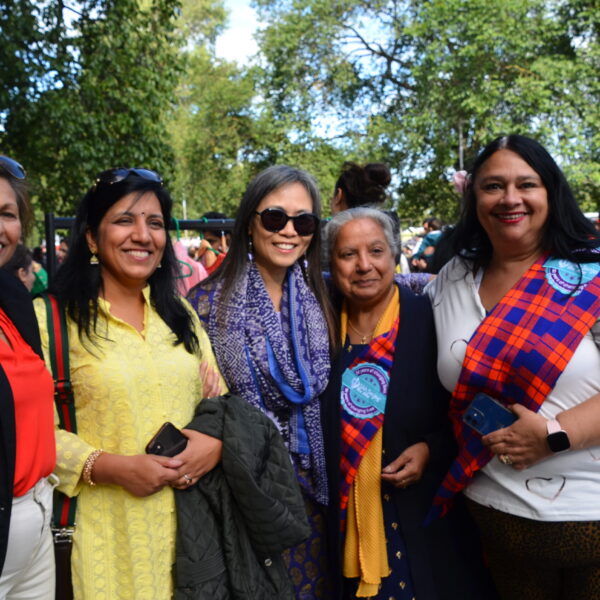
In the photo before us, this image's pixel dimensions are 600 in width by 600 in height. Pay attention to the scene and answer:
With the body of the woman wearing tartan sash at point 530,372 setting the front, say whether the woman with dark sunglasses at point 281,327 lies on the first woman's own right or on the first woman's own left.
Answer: on the first woman's own right

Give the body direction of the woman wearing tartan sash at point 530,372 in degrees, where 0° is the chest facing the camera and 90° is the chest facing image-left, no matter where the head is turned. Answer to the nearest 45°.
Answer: approximately 45°

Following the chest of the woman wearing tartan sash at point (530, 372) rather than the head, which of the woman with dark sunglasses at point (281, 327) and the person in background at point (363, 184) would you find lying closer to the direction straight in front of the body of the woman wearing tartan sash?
the woman with dark sunglasses

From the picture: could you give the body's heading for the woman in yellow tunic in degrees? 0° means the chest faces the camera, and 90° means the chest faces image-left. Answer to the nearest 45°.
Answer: approximately 315°
